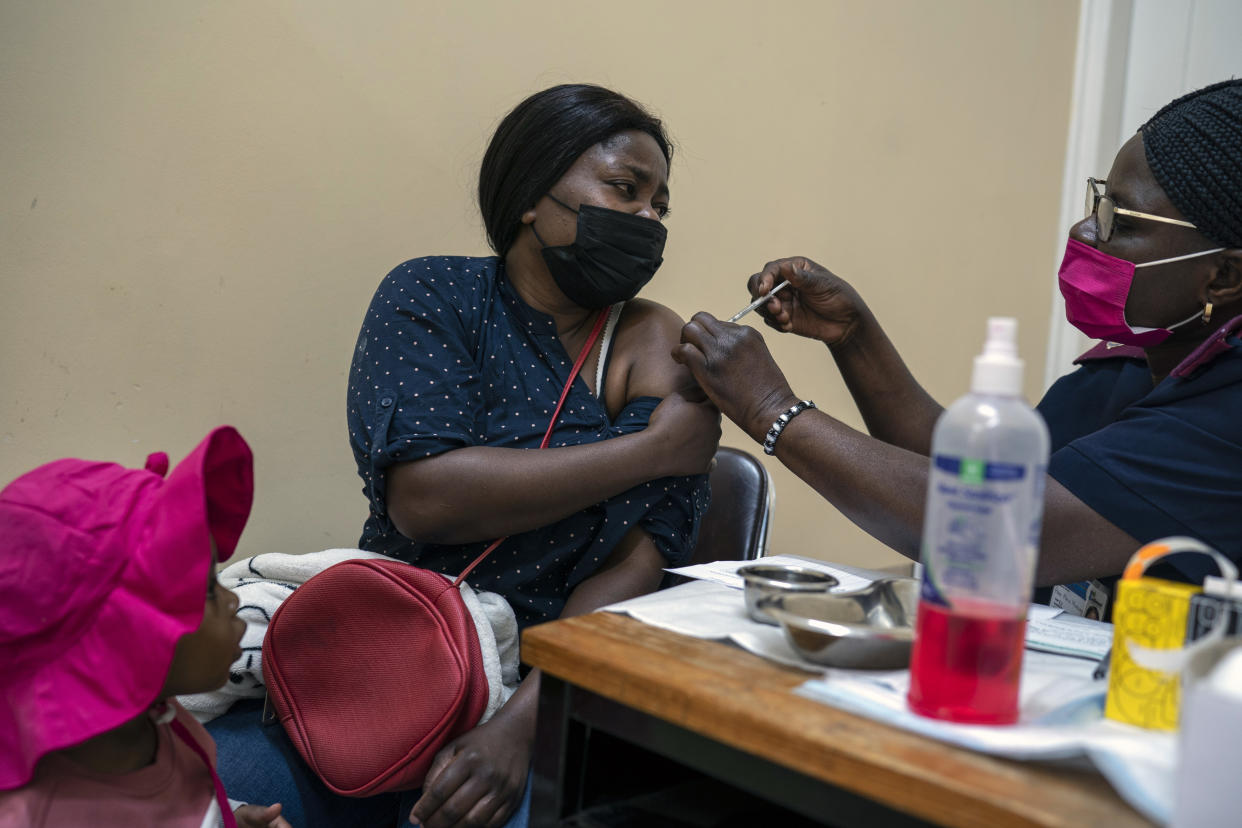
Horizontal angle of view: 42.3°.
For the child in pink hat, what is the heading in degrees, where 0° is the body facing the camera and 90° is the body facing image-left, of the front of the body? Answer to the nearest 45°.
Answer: approximately 270°

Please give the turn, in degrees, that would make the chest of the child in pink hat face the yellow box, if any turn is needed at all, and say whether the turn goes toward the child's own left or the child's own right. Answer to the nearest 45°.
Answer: approximately 45° to the child's own right

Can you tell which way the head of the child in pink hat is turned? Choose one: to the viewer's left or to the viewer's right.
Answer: to the viewer's right
